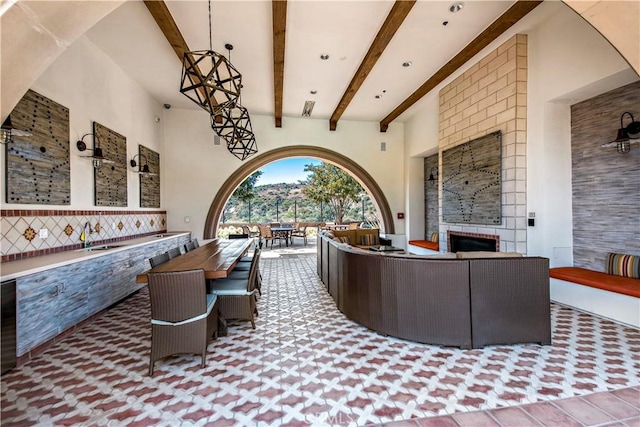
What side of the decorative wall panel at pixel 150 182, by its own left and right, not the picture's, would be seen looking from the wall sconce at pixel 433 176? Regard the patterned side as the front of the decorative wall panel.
front

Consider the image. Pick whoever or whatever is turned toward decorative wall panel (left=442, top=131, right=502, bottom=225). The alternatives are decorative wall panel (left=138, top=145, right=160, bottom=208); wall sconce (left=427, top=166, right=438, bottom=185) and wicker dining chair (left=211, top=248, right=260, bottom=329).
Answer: decorative wall panel (left=138, top=145, right=160, bottom=208)

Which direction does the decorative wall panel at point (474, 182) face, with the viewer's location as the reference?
facing the viewer and to the left of the viewer

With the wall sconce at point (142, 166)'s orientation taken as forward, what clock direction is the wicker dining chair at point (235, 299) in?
The wicker dining chair is roughly at 1 o'clock from the wall sconce.

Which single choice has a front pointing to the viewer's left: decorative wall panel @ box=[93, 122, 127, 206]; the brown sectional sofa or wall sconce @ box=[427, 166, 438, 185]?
the wall sconce

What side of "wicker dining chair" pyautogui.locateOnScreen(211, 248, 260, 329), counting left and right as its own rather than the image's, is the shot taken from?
left

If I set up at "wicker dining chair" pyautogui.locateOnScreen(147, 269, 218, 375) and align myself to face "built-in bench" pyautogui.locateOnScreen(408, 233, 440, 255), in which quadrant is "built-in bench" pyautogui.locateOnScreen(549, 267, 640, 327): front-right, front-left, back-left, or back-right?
front-right

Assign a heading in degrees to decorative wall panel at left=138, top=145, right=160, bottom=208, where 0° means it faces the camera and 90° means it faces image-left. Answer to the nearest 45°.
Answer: approximately 315°

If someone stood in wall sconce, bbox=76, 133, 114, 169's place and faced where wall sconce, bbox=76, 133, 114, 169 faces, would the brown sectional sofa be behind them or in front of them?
in front

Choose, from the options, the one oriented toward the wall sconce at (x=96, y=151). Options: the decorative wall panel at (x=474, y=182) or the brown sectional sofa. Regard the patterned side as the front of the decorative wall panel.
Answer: the decorative wall panel

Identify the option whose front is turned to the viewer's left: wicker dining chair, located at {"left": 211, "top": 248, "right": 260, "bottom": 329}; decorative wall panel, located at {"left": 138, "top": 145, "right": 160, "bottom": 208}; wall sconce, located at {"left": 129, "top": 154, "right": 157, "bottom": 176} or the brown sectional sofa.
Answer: the wicker dining chair

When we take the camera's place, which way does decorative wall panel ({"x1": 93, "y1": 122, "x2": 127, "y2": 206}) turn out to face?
facing the viewer and to the right of the viewer

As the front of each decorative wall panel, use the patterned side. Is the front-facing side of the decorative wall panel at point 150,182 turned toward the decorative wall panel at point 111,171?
no

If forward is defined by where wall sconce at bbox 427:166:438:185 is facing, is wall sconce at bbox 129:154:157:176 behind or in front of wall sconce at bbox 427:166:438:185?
in front

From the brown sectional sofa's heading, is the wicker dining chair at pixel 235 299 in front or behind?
behind

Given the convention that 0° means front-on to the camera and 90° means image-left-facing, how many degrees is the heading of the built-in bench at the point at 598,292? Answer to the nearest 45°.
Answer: approximately 45°

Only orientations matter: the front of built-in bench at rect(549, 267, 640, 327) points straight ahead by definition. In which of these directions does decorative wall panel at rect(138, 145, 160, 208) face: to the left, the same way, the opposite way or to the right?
the opposite way

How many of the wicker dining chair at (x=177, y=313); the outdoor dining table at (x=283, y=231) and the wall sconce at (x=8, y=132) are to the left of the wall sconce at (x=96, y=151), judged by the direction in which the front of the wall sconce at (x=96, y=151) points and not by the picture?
1
